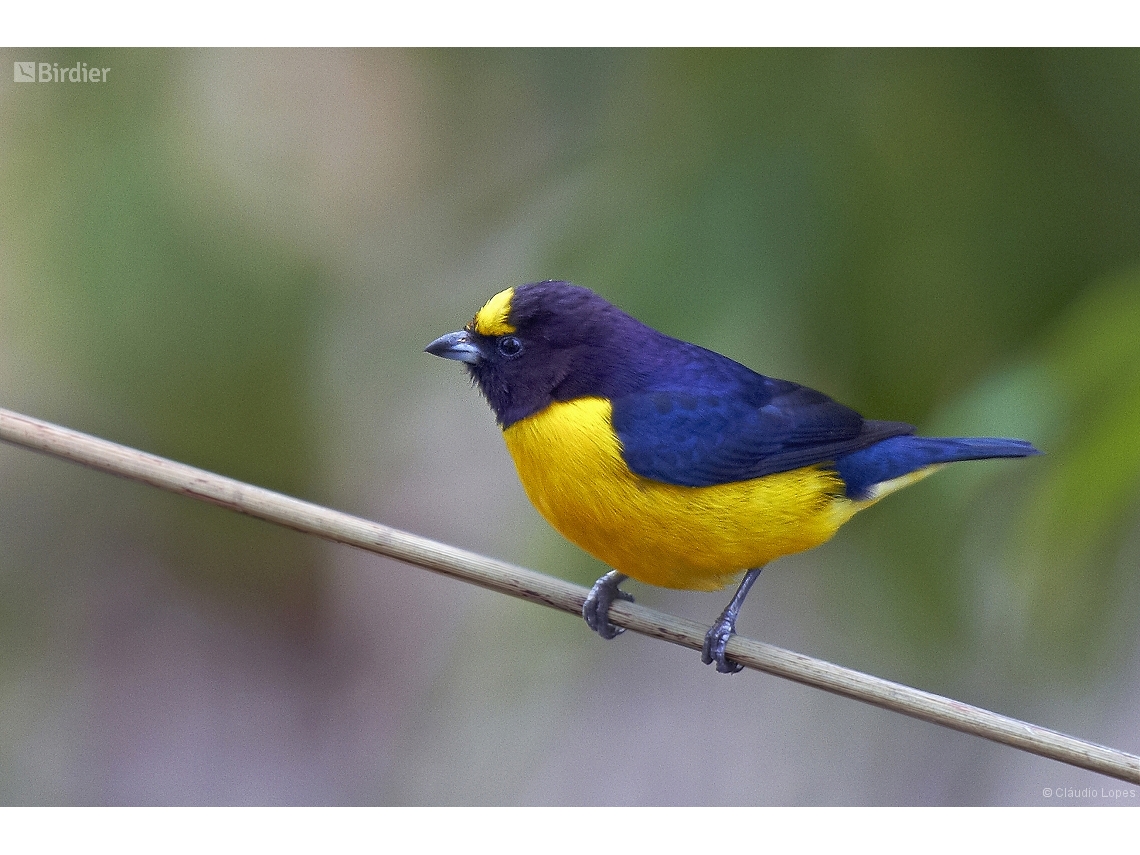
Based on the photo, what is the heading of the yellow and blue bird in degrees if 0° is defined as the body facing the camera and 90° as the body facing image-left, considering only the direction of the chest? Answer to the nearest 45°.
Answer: approximately 90°
